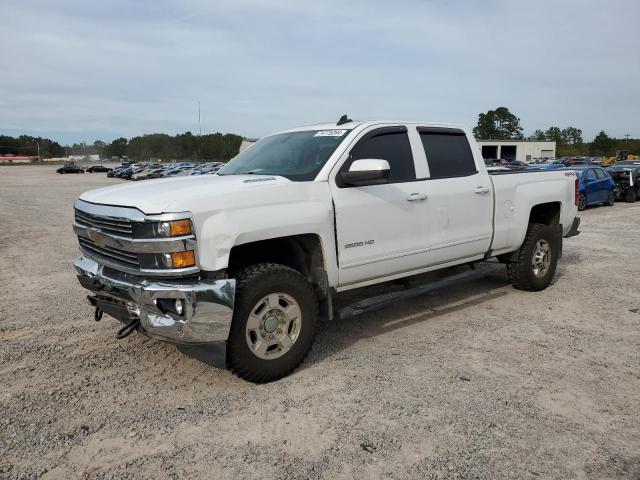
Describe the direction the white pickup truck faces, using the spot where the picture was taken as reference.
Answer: facing the viewer and to the left of the viewer

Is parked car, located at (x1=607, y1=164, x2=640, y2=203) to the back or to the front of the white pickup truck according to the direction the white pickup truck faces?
to the back

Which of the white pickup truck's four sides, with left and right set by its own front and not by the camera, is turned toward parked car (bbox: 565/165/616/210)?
back
